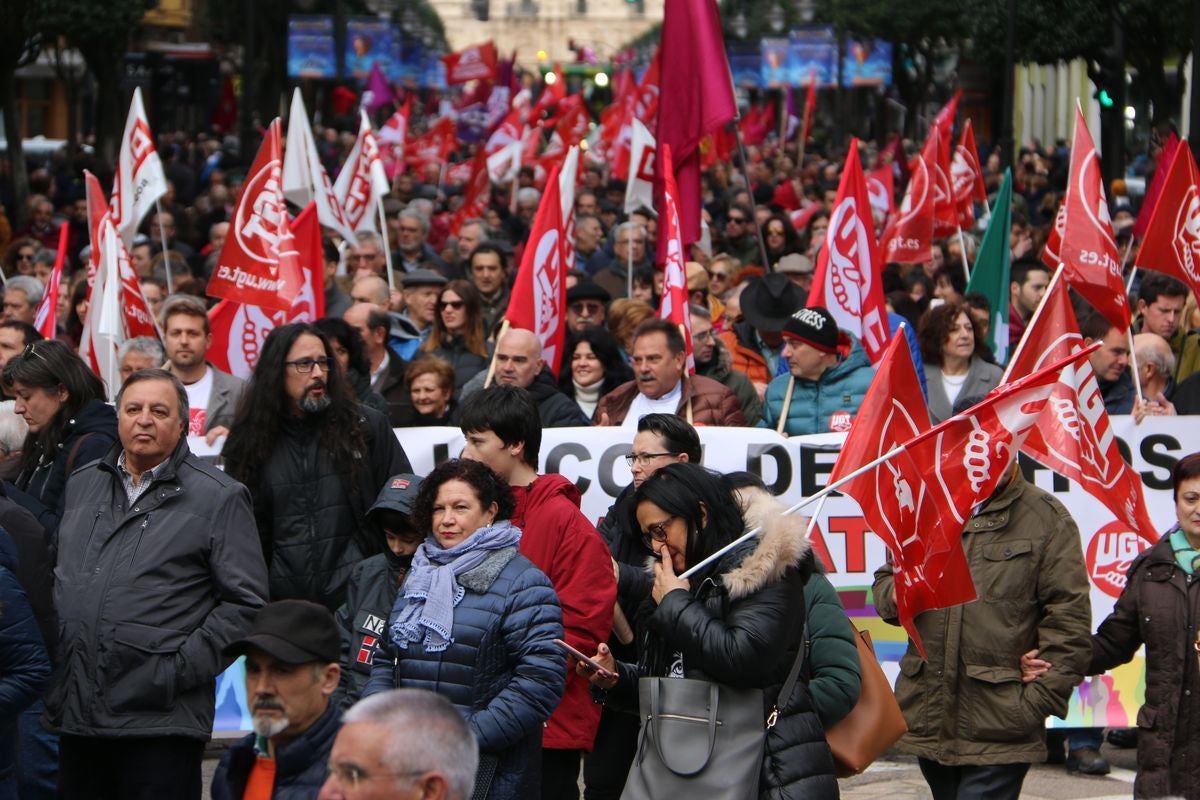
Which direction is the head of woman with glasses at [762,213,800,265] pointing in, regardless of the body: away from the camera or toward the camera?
toward the camera

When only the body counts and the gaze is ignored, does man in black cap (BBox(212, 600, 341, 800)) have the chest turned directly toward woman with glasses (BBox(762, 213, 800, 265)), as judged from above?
no

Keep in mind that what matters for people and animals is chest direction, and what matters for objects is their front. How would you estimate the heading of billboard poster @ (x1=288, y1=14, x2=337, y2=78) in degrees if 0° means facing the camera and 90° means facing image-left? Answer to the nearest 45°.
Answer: approximately 0°

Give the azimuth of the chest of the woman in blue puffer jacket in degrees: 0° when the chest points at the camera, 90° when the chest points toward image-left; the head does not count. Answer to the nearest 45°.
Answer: approximately 45°

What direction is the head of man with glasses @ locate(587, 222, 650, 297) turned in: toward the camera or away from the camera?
toward the camera

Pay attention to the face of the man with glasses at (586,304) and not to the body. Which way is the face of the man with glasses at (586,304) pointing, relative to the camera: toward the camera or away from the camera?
toward the camera

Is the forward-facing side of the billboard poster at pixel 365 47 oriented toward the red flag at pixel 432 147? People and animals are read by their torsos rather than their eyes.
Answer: yes

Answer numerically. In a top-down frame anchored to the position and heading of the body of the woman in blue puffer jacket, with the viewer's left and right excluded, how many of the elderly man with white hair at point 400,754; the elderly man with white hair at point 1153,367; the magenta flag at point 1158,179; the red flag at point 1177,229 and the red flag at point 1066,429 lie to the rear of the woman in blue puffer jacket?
4

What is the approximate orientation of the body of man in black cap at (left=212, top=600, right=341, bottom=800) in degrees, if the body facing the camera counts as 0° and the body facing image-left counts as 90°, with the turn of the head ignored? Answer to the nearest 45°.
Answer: approximately 45°

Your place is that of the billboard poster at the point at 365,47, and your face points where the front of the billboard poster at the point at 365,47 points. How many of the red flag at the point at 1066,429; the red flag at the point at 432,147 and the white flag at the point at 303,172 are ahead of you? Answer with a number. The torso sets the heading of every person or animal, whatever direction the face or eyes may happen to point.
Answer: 3

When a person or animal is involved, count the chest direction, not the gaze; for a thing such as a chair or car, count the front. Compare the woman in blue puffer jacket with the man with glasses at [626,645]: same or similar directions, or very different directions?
same or similar directions

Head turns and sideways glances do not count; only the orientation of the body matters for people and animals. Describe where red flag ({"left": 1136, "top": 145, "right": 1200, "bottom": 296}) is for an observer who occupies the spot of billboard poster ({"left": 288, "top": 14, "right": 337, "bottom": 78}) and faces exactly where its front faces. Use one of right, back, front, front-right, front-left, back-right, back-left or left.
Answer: front
